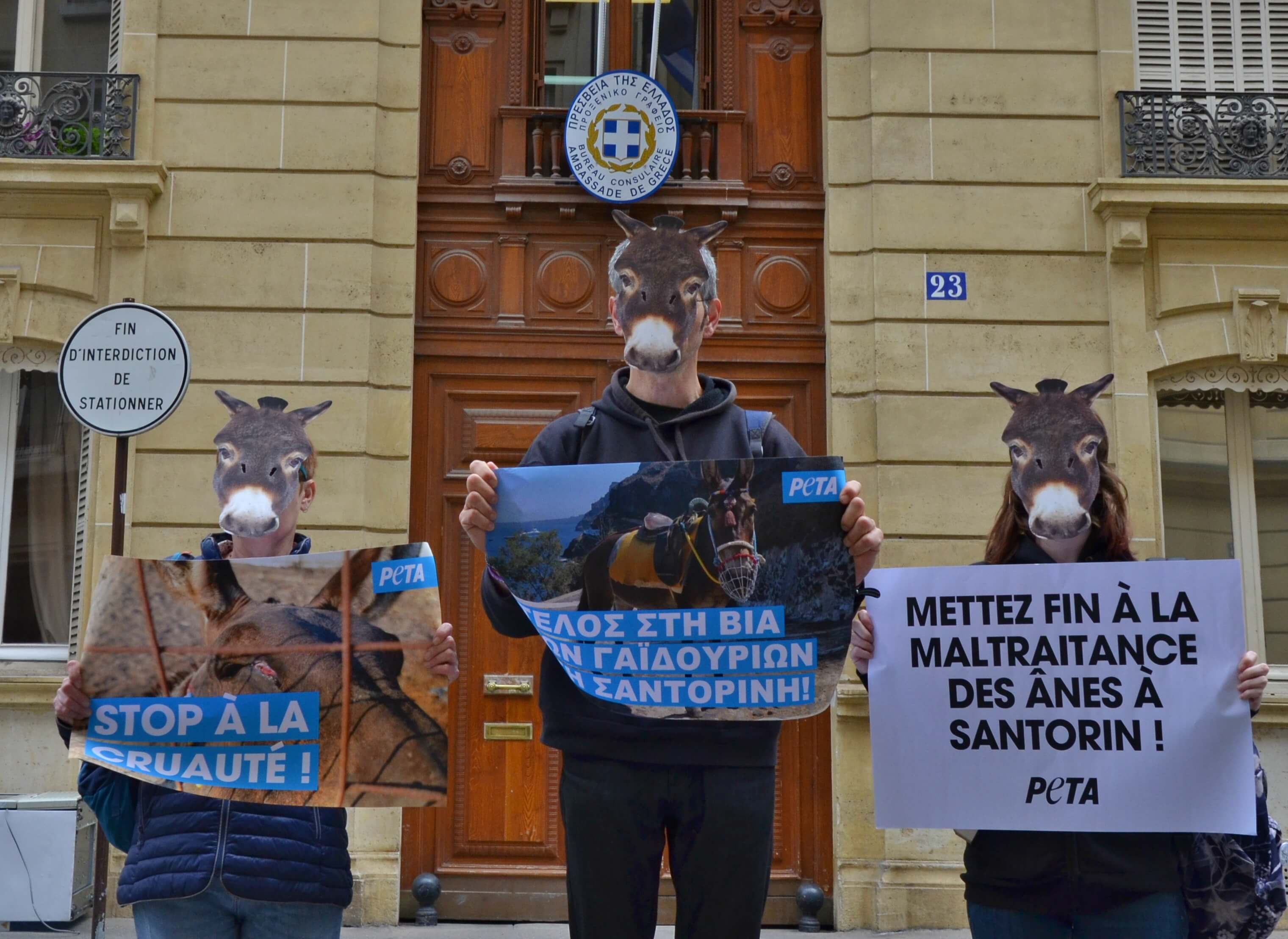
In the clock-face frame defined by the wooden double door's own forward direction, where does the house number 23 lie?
The house number 23 is roughly at 9 o'clock from the wooden double door.

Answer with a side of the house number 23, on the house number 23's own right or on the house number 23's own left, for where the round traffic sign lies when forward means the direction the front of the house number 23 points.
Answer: on the house number 23's own right

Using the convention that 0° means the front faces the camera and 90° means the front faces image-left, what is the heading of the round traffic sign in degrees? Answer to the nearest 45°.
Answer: approximately 0°

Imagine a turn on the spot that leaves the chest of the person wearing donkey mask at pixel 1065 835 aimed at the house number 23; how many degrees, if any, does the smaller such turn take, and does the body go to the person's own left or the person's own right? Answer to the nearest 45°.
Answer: approximately 180°

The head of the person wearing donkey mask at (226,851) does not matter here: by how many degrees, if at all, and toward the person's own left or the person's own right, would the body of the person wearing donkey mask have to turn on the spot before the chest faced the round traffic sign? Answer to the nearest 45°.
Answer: approximately 180°

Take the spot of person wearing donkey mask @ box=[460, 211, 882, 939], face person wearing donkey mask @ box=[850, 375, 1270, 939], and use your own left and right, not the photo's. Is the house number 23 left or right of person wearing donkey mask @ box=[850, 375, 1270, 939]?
left

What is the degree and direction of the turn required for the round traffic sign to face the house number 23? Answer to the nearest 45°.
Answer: approximately 90° to its left
